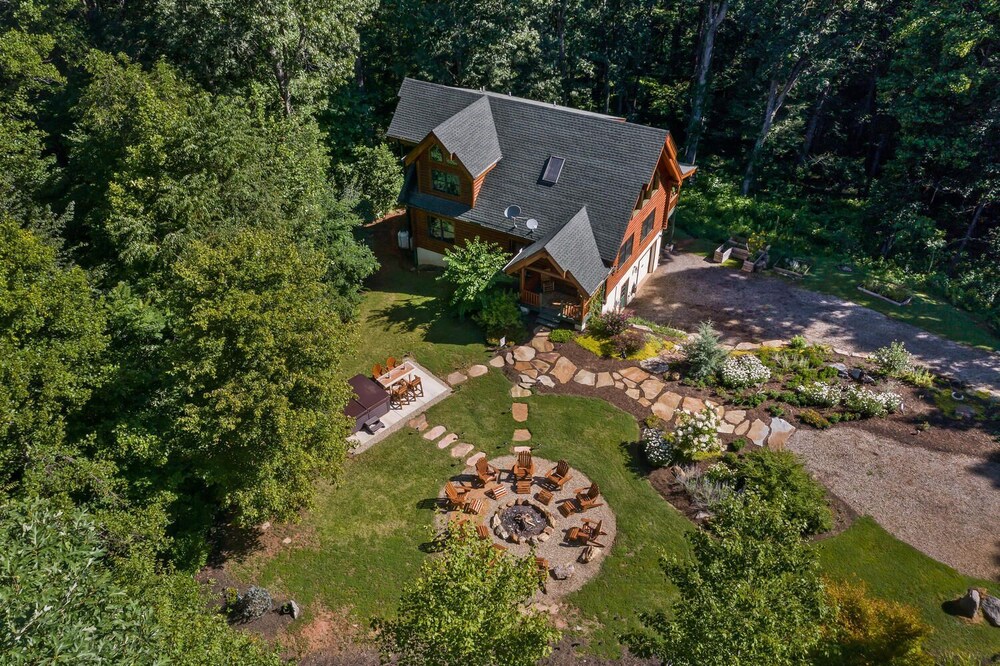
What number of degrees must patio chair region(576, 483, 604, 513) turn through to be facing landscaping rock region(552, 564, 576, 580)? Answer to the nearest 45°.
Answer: approximately 45° to its left

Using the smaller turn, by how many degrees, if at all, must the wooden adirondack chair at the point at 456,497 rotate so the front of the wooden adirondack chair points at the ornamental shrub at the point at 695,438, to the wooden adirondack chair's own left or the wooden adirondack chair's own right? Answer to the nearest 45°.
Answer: approximately 45° to the wooden adirondack chair's own left

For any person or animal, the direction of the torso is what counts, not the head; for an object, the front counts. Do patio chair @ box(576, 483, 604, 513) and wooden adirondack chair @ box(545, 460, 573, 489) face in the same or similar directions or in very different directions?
same or similar directions

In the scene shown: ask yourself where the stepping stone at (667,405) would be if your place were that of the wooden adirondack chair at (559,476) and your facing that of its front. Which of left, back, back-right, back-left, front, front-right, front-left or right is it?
back

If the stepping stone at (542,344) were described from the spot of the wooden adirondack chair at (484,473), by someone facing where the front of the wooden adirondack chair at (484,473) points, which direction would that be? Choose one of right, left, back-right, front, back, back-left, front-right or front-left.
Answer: back-left

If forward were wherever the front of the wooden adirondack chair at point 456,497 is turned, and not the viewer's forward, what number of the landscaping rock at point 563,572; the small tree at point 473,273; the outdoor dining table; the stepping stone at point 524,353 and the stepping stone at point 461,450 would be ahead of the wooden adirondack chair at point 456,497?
1

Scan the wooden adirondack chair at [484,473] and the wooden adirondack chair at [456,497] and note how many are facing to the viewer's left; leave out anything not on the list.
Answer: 0

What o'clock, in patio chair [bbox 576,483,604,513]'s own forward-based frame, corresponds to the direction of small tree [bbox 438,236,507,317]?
The small tree is roughly at 3 o'clock from the patio chair.

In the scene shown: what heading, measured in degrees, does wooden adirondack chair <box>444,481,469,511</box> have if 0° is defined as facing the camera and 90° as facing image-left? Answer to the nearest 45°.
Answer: approximately 315°

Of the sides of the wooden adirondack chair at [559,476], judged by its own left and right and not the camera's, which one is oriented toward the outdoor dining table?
right

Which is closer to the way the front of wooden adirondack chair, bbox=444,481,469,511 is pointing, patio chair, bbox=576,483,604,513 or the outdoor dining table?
the patio chair

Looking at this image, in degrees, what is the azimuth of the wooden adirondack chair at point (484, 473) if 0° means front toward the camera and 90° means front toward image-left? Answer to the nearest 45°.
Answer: approximately 315°

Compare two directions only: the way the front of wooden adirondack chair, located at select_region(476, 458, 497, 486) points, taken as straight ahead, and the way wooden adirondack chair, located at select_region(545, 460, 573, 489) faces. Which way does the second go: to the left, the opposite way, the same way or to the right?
to the right

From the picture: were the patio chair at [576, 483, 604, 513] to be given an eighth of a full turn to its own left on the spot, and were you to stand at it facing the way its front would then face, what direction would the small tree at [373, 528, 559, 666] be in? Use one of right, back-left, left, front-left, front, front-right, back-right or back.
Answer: front

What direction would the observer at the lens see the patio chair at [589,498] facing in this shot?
facing the viewer and to the left of the viewer

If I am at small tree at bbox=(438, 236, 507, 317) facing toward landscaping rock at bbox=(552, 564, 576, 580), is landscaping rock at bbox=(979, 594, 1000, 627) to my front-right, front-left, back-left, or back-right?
front-left

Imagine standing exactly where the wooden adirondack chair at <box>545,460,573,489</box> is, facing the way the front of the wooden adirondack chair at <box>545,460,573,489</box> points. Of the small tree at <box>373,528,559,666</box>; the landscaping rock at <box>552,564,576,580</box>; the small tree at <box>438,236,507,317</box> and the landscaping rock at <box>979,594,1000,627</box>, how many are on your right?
1

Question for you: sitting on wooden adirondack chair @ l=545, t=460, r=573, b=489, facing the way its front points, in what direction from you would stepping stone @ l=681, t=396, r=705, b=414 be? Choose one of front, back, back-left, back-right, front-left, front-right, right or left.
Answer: back

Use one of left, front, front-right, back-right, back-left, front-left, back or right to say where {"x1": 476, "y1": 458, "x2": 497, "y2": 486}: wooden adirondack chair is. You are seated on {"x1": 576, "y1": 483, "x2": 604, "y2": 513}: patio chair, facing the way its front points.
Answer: front-right

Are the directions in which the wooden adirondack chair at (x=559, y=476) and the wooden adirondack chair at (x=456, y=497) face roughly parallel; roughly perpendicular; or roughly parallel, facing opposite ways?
roughly perpendicular

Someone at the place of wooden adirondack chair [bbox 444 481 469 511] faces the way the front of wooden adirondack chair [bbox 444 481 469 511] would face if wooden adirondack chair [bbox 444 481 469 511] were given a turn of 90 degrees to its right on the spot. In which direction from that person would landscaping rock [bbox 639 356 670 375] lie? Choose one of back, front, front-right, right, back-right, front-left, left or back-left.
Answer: back
